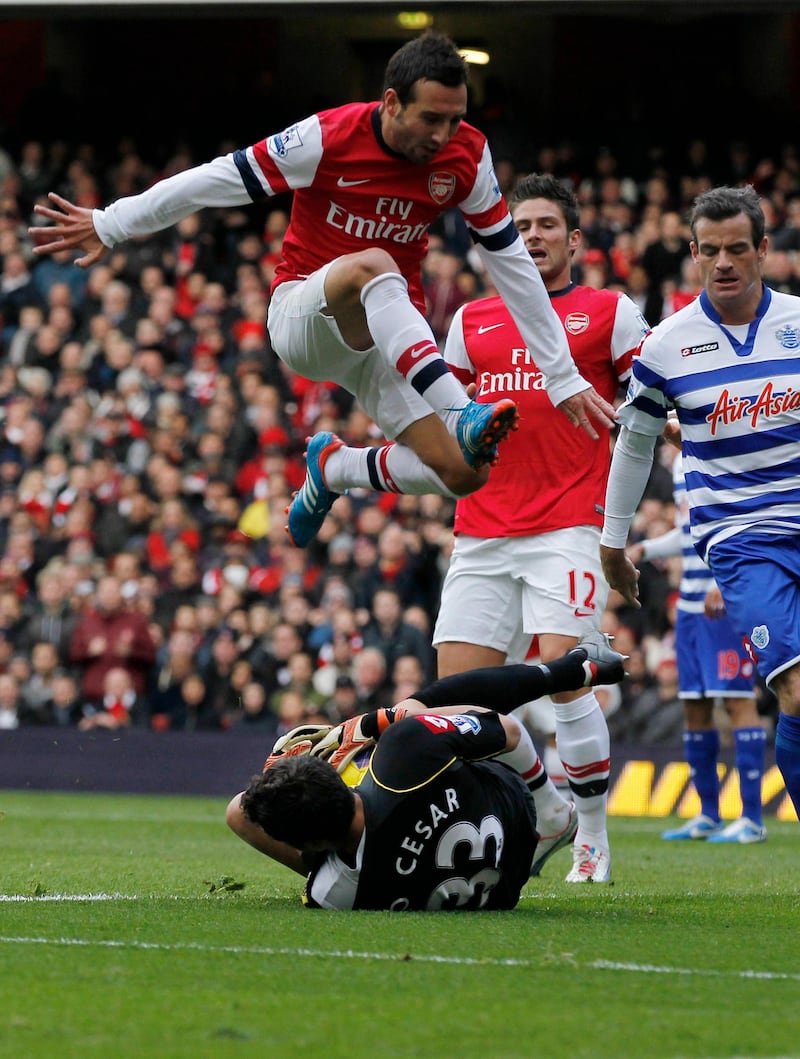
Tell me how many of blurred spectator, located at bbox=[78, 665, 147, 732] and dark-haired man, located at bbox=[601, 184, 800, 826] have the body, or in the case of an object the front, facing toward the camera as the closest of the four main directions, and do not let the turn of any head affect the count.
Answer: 2

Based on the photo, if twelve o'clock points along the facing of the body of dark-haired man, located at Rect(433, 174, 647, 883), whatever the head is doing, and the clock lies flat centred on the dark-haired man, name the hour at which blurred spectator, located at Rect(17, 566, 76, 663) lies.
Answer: The blurred spectator is roughly at 5 o'clock from the dark-haired man.

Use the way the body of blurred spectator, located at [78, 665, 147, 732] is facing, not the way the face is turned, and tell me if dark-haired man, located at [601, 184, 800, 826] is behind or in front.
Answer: in front

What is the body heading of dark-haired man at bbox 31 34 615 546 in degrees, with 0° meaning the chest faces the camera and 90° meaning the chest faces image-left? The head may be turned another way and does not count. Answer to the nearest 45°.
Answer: approximately 315°

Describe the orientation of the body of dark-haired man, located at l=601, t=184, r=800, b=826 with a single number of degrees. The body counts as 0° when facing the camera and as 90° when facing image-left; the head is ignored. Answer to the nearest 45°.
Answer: approximately 0°
